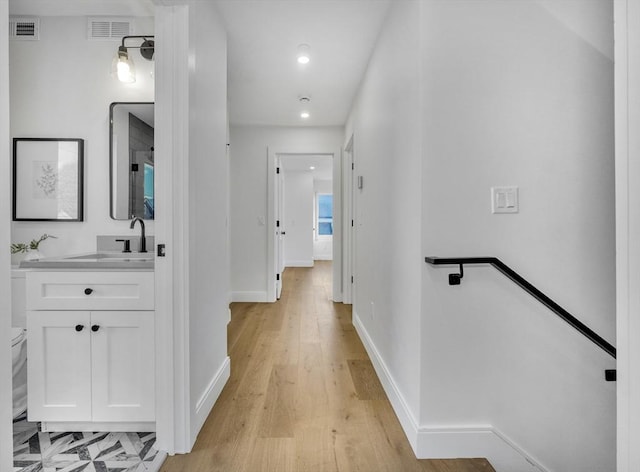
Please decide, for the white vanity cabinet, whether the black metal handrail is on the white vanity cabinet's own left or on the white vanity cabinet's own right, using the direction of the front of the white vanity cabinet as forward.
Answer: on the white vanity cabinet's own left

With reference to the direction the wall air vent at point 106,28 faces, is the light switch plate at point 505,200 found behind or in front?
in front

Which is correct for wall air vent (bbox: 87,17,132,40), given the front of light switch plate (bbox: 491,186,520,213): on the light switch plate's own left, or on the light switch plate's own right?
on the light switch plate's own right

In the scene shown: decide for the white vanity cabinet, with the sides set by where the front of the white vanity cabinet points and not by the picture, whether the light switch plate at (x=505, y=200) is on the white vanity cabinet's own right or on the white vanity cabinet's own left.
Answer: on the white vanity cabinet's own left
